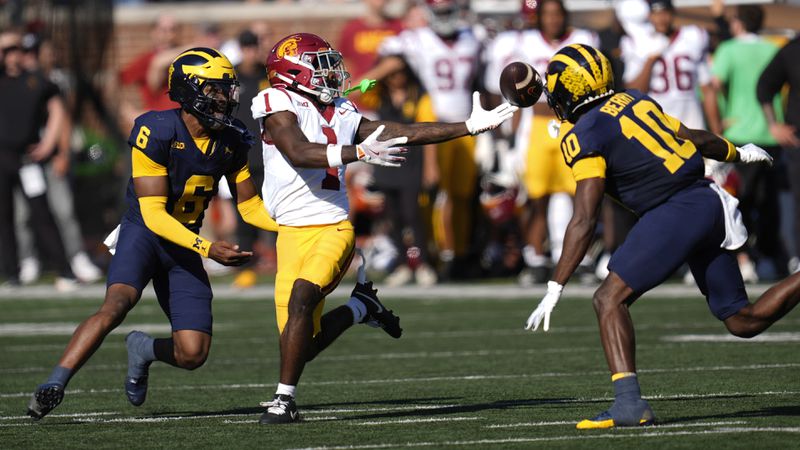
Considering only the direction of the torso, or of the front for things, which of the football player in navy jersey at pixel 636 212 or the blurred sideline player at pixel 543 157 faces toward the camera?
the blurred sideline player

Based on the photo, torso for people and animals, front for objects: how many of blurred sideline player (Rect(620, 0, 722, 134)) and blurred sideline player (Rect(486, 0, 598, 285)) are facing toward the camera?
2

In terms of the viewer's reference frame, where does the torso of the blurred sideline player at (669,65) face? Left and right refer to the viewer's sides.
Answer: facing the viewer

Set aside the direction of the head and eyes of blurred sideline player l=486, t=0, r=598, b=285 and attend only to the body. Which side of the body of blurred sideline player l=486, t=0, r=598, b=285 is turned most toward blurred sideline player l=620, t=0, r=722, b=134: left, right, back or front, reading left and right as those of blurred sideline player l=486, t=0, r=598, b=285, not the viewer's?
left

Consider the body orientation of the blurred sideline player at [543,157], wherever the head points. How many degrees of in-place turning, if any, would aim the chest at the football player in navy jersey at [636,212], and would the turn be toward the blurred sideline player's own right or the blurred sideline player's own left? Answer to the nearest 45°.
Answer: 0° — they already face them

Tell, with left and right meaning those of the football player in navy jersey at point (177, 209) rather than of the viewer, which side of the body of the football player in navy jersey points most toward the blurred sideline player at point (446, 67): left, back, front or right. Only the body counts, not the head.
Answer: left

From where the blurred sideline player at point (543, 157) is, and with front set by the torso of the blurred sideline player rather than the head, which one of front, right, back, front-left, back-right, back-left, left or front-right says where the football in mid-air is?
front

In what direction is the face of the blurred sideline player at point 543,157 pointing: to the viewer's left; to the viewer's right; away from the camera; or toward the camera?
toward the camera

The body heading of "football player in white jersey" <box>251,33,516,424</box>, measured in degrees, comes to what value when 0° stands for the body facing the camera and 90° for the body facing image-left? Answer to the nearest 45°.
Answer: approximately 315°

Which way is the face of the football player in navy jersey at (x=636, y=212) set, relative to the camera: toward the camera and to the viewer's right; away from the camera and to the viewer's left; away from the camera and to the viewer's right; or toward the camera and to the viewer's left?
away from the camera and to the viewer's left

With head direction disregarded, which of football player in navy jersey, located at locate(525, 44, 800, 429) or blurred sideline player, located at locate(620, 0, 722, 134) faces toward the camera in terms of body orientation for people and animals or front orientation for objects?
the blurred sideline player

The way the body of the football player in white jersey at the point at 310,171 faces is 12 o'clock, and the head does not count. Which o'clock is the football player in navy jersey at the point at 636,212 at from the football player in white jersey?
The football player in navy jersey is roughly at 11 o'clock from the football player in white jersey.

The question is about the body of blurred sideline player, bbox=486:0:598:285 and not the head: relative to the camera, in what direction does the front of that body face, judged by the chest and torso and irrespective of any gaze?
toward the camera

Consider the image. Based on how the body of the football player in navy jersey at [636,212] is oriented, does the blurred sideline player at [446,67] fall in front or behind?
in front

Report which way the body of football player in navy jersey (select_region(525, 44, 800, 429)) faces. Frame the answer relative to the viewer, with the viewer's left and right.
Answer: facing away from the viewer and to the left of the viewer

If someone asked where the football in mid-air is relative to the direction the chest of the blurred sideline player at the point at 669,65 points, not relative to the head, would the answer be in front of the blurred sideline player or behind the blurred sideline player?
in front
